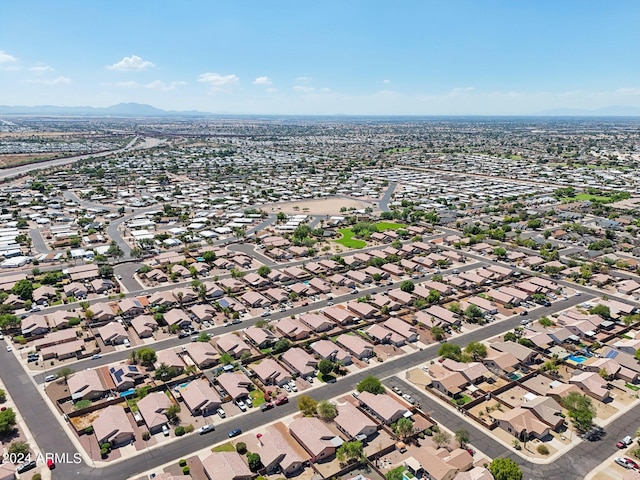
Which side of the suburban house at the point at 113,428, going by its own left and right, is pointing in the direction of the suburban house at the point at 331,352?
left

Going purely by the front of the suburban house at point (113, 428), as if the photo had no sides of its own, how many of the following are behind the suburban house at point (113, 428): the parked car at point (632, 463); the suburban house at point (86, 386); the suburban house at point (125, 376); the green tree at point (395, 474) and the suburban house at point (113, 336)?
3

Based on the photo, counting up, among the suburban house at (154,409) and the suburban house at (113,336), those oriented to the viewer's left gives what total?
0

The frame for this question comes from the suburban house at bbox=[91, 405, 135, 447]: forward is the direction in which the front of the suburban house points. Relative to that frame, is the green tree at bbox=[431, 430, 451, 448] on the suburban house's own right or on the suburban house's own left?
on the suburban house's own left

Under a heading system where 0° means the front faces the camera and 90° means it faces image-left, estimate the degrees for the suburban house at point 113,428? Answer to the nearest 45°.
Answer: approximately 0°

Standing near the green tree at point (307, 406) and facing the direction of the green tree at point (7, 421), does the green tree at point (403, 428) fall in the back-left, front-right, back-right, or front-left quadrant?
back-left

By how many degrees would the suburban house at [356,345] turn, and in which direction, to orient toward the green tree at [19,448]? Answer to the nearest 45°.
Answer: approximately 90° to its right

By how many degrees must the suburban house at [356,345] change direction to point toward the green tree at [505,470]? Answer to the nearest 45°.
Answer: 0° — it already faces it

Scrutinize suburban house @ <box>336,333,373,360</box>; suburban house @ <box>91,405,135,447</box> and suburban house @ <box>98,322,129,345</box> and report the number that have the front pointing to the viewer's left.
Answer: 0

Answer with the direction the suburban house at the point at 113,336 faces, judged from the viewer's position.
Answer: facing the viewer and to the right of the viewer
